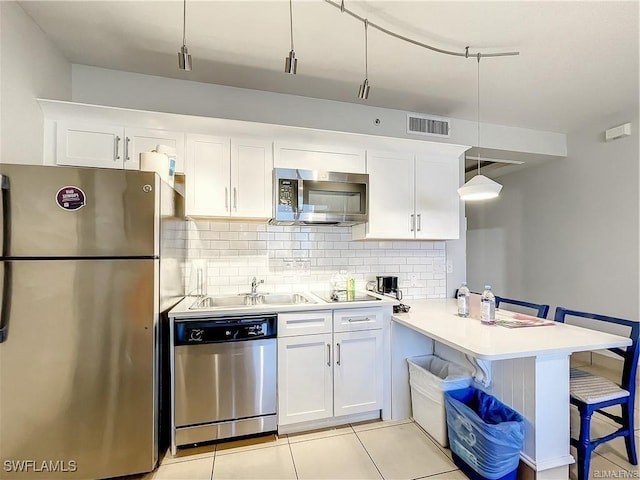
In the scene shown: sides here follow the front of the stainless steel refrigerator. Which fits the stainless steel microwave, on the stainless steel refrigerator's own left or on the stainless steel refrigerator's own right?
on the stainless steel refrigerator's own left

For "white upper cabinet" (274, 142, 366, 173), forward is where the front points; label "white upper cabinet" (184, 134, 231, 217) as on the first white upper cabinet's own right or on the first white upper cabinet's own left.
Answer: on the first white upper cabinet's own right

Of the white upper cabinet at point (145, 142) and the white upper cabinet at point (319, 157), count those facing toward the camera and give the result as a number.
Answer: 2

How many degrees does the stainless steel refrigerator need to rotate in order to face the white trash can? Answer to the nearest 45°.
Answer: approximately 90° to its left

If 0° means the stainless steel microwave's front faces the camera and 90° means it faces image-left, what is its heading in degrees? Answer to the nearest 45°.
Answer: approximately 0°

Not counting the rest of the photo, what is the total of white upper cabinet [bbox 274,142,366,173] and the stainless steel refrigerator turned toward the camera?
2
